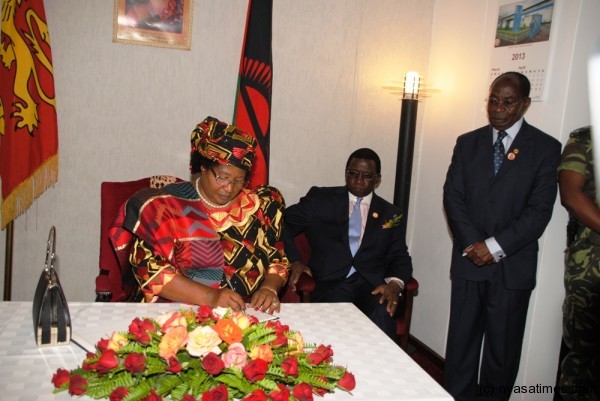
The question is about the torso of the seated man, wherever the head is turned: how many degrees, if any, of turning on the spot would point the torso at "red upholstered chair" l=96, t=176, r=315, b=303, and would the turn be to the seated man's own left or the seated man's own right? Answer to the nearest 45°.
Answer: approximately 45° to the seated man's own right

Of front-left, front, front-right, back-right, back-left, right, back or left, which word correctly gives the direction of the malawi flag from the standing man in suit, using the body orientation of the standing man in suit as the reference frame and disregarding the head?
front-right

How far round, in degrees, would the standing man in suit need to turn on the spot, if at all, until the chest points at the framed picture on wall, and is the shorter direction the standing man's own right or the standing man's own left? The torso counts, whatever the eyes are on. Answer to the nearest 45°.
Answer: approximately 45° to the standing man's own right

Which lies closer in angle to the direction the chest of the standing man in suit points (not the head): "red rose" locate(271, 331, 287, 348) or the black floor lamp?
the red rose

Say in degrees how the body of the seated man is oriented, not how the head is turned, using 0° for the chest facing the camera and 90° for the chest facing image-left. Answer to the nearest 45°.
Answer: approximately 0°

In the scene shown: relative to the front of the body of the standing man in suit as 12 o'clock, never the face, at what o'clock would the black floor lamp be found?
The black floor lamp is roughly at 3 o'clock from the standing man in suit.

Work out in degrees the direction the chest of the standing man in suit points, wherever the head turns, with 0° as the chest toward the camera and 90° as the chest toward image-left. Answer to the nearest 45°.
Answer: approximately 45°

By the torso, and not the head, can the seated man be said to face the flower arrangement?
yes
